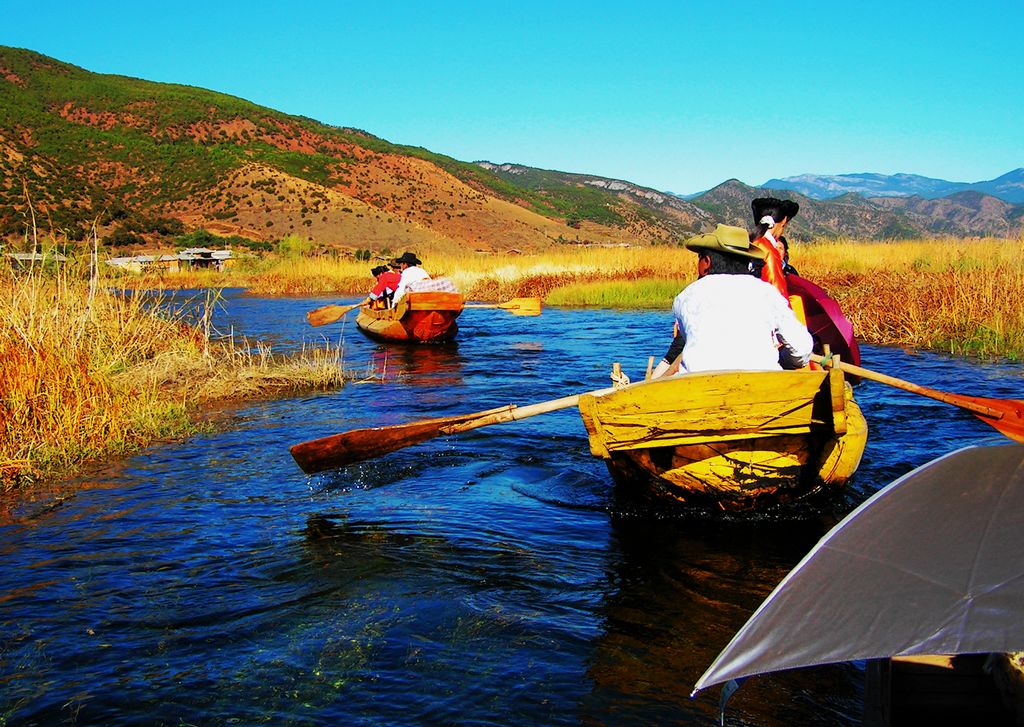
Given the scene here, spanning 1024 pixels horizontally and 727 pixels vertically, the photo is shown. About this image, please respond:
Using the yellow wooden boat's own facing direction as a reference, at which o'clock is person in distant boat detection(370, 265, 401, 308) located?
The person in distant boat is roughly at 11 o'clock from the yellow wooden boat.

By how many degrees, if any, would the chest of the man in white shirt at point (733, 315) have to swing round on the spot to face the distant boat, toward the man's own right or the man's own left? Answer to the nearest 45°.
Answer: approximately 45° to the man's own left

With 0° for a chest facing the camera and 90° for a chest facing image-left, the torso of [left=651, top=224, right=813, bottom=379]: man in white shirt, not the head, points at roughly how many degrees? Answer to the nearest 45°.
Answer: approximately 180°

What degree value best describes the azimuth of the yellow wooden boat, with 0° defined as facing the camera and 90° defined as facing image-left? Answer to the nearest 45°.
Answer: approximately 180°

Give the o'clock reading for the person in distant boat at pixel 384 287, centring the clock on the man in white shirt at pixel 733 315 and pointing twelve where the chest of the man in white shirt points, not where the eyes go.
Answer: The person in distant boat is roughly at 11 o'clock from the man in white shirt.

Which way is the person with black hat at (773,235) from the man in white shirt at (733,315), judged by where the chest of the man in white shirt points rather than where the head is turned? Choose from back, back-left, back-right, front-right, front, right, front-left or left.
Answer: front

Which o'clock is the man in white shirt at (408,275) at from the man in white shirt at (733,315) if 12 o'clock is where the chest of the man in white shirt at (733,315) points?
the man in white shirt at (408,275) is roughly at 11 o'clock from the man in white shirt at (733,315).
